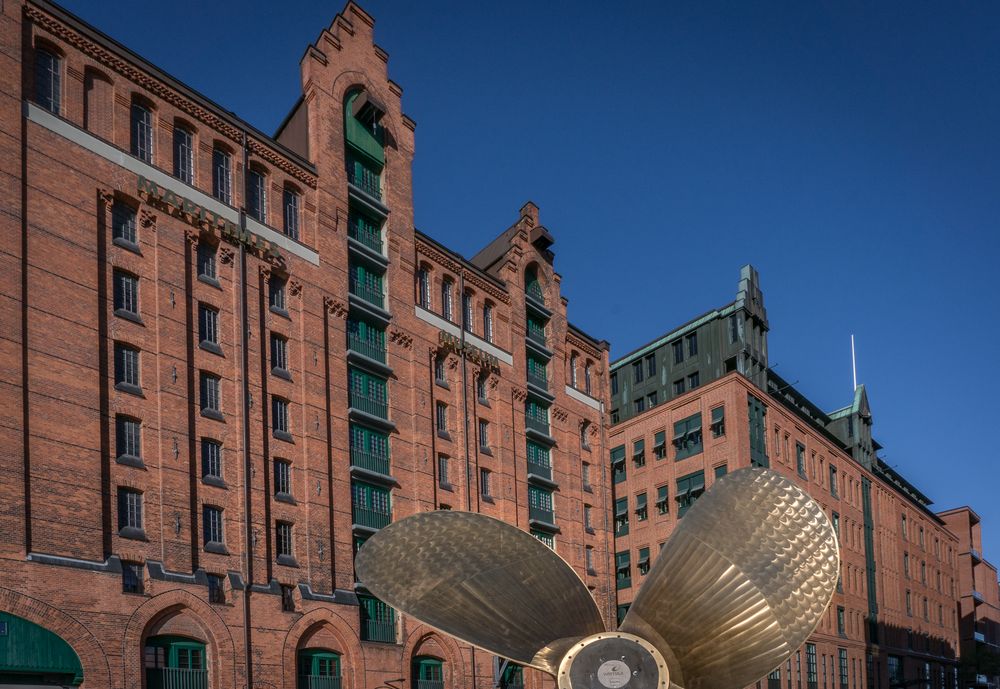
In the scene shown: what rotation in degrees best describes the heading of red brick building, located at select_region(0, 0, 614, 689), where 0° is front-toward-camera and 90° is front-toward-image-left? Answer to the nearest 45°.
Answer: approximately 315°
